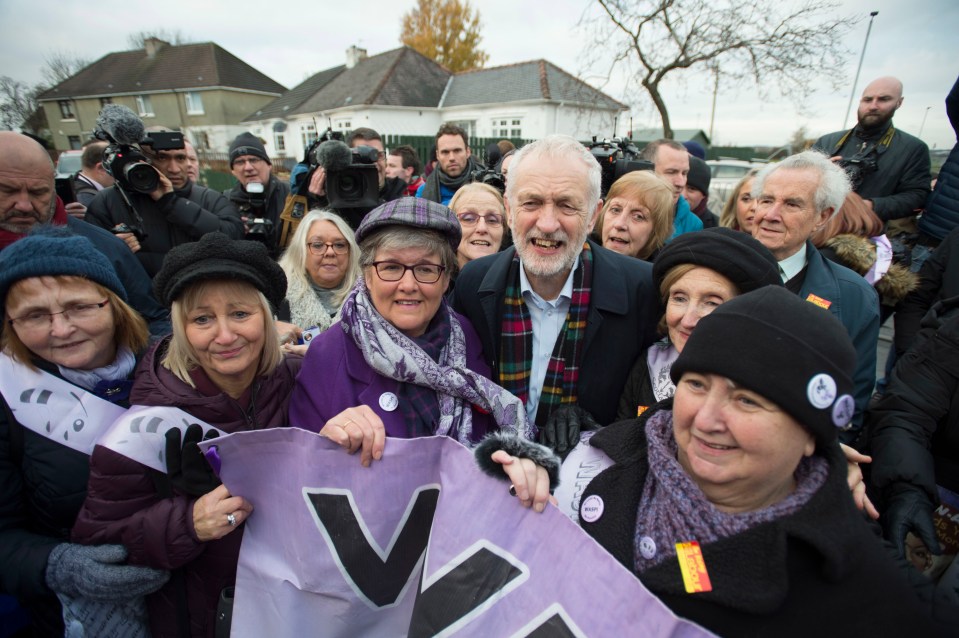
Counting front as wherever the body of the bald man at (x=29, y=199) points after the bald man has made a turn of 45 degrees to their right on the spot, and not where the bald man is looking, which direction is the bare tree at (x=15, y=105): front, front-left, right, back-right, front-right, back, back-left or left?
back-right

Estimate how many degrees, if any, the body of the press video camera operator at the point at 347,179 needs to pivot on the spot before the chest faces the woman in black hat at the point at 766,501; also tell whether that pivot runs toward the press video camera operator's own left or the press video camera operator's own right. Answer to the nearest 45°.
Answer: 0° — they already face them

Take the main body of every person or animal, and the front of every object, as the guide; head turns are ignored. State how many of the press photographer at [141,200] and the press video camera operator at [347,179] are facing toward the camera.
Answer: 2

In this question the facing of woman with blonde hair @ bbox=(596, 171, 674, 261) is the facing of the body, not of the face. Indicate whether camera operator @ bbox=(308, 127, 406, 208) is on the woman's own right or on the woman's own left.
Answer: on the woman's own right

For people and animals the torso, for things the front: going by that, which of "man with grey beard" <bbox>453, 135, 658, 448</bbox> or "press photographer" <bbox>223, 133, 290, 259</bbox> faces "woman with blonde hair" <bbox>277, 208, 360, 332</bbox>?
the press photographer

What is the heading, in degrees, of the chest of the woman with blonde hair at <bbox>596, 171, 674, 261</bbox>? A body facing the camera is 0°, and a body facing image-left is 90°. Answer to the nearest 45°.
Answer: approximately 45°
